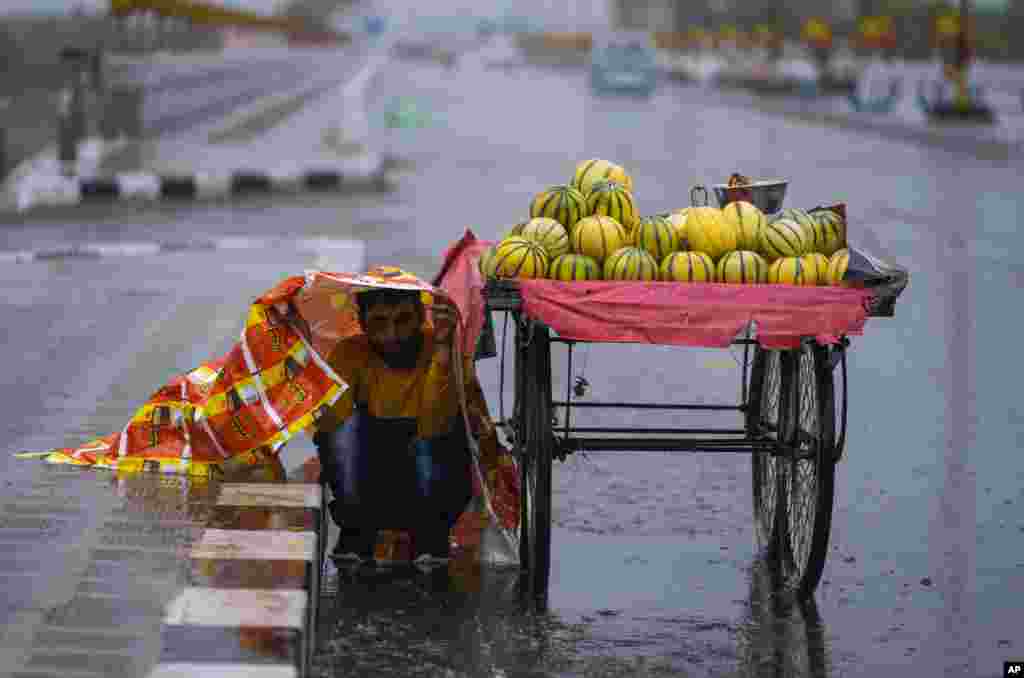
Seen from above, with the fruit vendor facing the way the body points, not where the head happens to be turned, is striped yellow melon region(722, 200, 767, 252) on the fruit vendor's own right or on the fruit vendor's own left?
on the fruit vendor's own left

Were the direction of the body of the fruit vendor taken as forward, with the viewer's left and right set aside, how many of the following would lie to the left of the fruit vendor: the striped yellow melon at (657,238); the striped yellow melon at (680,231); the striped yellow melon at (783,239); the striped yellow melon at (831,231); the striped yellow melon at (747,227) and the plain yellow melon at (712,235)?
6

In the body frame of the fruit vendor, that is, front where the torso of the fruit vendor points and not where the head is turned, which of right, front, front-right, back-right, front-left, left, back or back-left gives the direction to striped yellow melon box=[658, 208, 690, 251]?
left

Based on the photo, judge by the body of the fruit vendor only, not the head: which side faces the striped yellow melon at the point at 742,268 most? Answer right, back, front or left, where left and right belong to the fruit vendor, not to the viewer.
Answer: left

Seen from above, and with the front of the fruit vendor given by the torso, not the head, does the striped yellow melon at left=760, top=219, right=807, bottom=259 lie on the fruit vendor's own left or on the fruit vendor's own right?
on the fruit vendor's own left

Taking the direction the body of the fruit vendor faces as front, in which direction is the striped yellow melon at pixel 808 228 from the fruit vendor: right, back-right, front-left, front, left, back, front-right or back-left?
left

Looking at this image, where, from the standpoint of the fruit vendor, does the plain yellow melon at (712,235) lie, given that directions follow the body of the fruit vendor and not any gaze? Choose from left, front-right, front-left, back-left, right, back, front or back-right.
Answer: left

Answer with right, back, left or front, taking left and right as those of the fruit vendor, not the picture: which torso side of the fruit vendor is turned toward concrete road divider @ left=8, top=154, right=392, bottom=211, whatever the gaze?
back

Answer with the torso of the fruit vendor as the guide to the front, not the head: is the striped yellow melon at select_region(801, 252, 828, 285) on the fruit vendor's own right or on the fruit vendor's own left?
on the fruit vendor's own left
